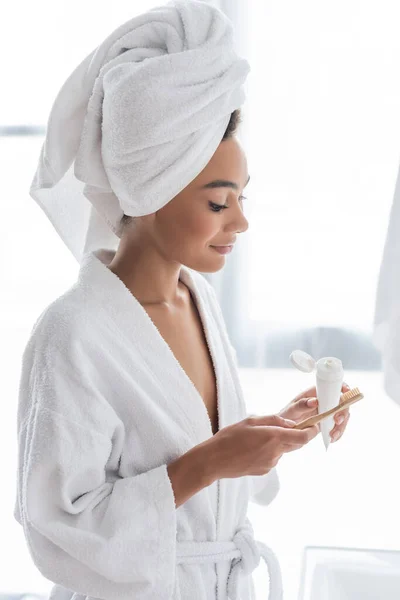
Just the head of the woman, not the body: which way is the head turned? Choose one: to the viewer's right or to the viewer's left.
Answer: to the viewer's right

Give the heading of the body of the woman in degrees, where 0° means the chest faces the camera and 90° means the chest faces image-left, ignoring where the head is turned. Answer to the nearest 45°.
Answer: approximately 315°
